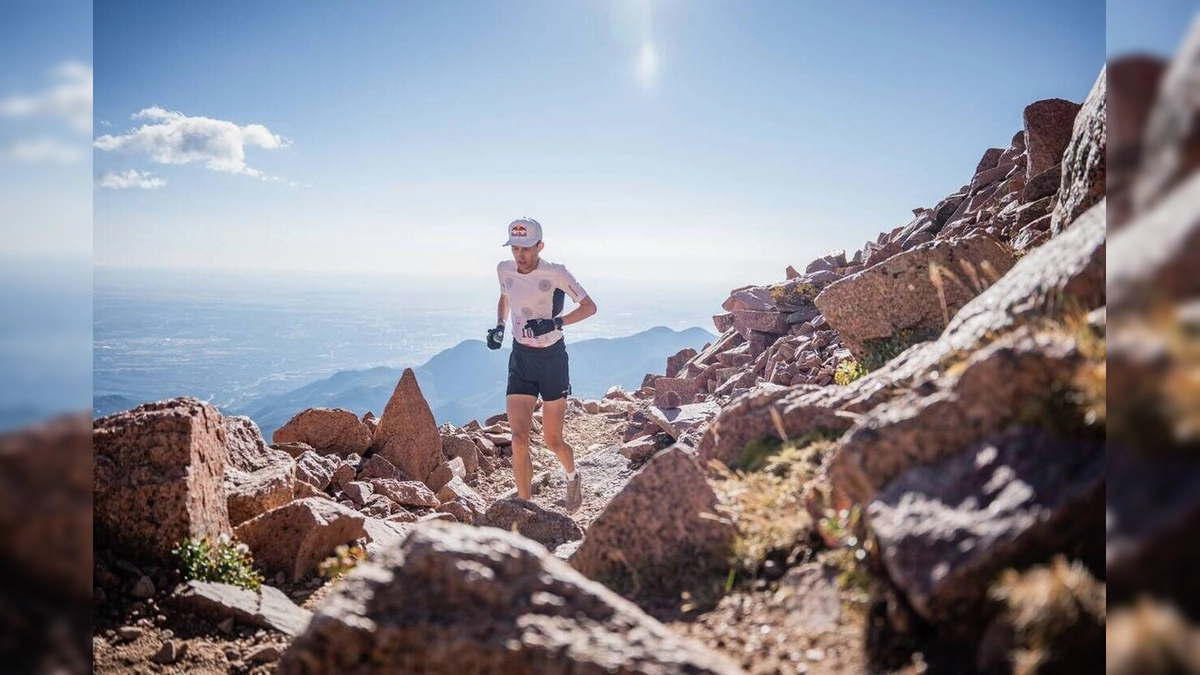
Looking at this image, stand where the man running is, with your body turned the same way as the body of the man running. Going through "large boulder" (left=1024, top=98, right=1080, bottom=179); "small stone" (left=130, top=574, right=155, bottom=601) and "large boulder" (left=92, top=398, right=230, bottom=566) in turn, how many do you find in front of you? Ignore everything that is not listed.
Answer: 2

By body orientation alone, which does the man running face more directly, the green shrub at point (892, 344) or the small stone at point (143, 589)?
the small stone

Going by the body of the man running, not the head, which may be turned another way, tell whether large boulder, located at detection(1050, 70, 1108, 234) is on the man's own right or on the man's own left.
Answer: on the man's own left

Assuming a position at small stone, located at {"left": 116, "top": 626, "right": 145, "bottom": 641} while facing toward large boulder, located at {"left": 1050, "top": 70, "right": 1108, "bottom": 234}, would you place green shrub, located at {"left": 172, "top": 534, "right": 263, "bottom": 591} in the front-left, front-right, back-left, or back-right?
front-left

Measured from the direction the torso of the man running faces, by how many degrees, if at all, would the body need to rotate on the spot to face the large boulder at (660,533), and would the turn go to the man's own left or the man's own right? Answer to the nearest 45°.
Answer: approximately 45° to the man's own left

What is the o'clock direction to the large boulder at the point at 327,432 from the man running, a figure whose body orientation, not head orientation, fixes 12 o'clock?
The large boulder is roughly at 3 o'clock from the man running.

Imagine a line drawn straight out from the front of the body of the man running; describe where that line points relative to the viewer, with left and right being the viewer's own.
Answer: facing the viewer and to the left of the viewer

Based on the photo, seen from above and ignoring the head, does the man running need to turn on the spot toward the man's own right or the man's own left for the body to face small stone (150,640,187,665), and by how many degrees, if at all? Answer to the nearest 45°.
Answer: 0° — they already face it

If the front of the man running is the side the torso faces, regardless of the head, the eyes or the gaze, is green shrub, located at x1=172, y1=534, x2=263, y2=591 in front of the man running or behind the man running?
in front

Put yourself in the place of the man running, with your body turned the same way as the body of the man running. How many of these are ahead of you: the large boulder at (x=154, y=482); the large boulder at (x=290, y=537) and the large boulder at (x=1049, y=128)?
2

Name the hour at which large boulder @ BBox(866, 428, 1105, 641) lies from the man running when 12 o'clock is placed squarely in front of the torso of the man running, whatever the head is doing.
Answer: The large boulder is roughly at 10 o'clock from the man running.

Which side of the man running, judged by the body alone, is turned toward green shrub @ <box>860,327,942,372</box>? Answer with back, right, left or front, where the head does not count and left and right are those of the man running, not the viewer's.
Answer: left

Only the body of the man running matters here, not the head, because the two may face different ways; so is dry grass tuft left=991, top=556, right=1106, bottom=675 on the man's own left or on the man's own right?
on the man's own left
